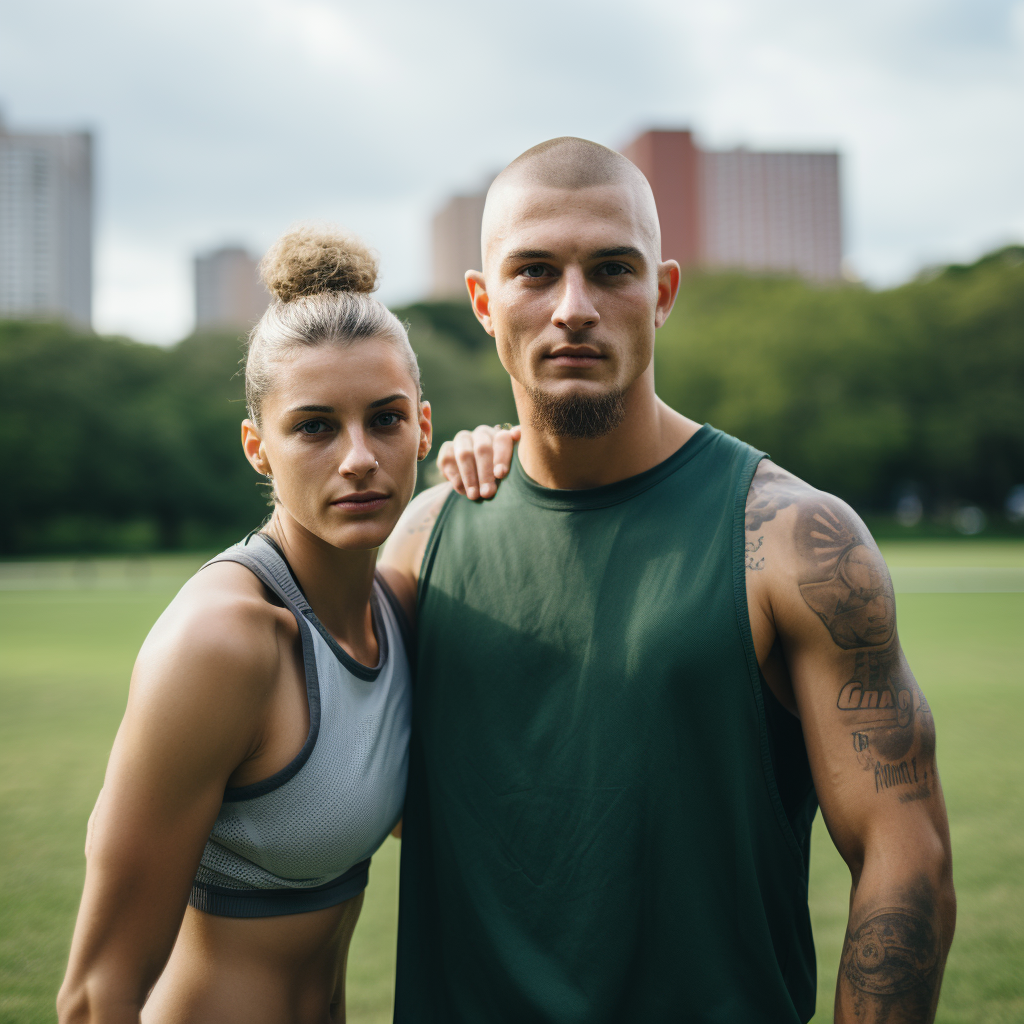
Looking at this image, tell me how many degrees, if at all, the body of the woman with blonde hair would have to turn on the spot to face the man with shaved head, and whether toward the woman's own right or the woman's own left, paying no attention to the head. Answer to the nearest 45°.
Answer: approximately 45° to the woman's own left

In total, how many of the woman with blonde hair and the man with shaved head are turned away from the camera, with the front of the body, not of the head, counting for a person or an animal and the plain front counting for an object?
0

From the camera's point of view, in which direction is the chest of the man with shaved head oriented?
toward the camera

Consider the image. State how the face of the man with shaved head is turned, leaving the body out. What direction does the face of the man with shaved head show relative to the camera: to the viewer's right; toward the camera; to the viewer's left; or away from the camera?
toward the camera

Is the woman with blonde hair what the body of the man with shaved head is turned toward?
no

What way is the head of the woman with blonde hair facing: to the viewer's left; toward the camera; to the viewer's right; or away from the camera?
toward the camera
